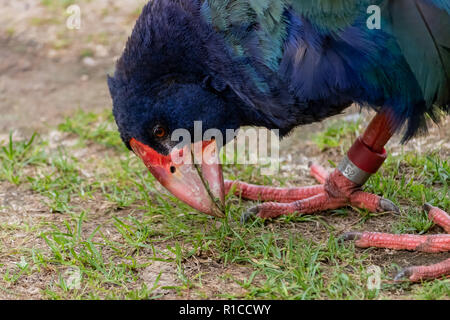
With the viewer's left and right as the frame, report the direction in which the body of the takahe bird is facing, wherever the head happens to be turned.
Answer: facing to the left of the viewer
